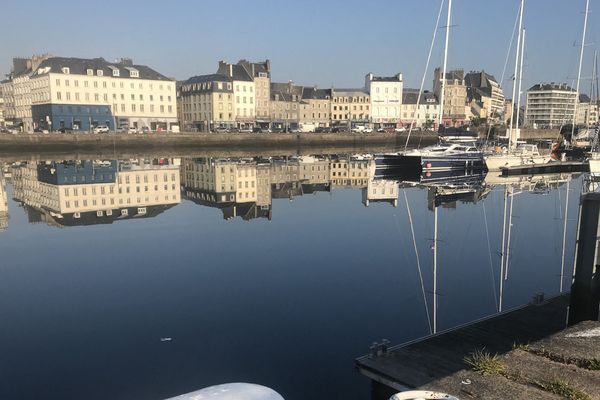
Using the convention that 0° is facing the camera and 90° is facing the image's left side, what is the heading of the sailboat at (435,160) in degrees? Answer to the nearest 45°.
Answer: approximately 90°

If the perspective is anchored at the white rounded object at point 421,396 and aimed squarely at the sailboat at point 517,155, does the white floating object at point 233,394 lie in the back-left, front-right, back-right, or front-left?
back-left

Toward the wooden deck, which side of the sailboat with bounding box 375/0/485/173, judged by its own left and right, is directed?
left

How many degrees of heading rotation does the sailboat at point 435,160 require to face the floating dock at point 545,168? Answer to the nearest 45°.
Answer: approximately 135° to its right

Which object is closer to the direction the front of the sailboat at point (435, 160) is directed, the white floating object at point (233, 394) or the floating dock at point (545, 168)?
the white floating object

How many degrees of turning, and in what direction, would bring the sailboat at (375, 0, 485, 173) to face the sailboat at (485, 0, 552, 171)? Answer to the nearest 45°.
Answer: approximately 135° to its right

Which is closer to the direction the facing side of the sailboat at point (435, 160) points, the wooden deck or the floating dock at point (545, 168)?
the wooden deck

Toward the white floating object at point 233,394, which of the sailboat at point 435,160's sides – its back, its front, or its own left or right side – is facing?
left

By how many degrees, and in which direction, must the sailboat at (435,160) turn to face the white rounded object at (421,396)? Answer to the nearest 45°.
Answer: approximately 90° to its left
